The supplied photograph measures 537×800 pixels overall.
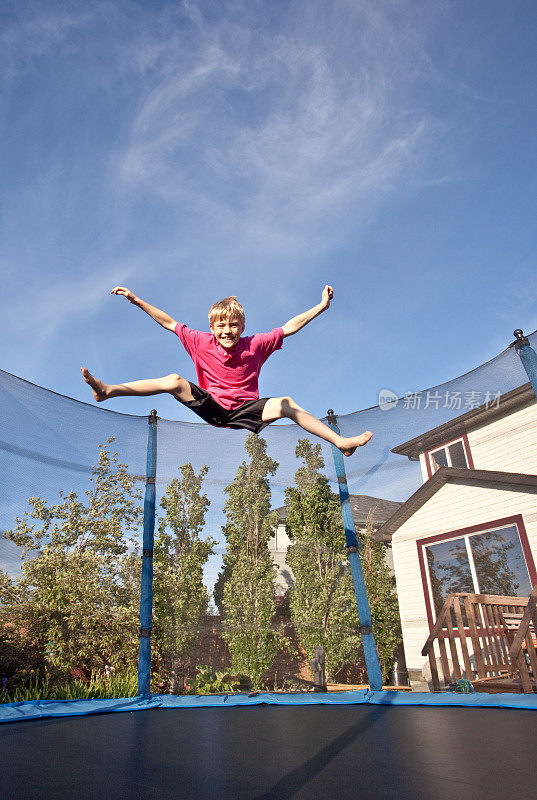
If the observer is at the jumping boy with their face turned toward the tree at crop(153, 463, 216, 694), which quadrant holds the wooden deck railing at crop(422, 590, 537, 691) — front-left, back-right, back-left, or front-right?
front-right

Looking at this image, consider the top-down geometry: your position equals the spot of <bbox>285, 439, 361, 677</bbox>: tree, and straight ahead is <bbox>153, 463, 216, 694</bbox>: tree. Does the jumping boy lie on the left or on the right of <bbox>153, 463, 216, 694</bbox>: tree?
left

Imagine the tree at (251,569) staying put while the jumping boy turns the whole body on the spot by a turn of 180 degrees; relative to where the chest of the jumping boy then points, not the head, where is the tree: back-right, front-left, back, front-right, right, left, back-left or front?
front

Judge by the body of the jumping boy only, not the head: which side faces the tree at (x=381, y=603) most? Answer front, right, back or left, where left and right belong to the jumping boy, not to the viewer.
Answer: back

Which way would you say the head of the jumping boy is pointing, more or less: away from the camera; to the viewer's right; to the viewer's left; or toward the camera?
toward the camera

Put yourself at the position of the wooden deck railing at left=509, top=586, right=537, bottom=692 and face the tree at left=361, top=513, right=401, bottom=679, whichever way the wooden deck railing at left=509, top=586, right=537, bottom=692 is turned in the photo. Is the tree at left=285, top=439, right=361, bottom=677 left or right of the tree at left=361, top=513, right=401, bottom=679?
left

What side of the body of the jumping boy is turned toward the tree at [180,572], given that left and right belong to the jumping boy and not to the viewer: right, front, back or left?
back

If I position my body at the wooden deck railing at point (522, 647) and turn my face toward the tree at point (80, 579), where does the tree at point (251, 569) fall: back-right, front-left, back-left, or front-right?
front-right

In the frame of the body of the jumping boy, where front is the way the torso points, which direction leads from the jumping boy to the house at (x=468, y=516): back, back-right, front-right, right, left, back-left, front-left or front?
back-left

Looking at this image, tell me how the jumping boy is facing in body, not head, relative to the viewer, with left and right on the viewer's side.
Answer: facing the viewer

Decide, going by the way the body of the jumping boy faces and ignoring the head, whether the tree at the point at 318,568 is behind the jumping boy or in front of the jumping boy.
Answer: behind

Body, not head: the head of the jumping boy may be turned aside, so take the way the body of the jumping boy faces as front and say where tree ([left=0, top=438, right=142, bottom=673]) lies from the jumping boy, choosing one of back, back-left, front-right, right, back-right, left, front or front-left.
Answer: back-right

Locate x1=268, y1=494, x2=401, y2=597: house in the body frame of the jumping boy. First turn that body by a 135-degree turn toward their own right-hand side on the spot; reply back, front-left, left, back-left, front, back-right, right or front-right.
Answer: front-right
